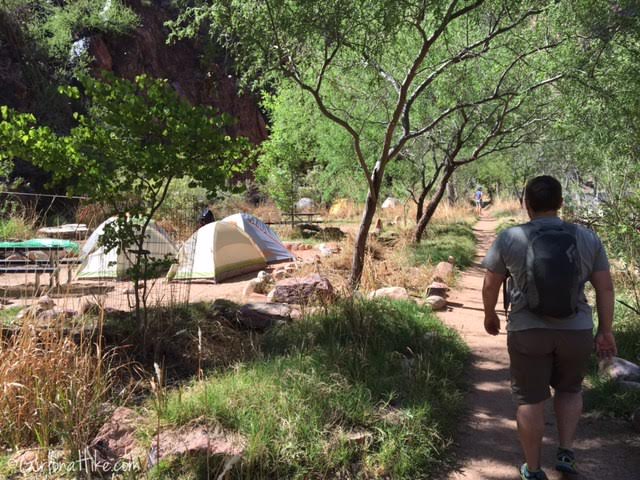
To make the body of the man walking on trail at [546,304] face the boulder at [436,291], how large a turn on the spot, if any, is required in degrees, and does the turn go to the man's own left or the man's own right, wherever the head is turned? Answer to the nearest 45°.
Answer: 0° — they already face it

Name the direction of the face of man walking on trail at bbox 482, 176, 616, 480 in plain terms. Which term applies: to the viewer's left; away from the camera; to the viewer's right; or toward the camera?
away from the camera

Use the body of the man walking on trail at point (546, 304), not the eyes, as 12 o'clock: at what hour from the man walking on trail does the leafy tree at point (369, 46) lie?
The leafy tree is roughly at 11 o'clock from the man walking on trail.

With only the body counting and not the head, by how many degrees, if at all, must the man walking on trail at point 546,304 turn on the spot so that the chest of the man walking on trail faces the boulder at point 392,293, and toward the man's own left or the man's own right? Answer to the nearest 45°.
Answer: approximately 45° to the man's own left

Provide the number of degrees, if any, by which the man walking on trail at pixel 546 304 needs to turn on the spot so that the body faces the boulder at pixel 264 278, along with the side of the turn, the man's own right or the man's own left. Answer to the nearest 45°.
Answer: approximately 45° to the man's own left

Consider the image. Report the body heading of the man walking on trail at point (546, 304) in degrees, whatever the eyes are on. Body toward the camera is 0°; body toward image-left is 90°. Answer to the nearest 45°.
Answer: approximately 180°

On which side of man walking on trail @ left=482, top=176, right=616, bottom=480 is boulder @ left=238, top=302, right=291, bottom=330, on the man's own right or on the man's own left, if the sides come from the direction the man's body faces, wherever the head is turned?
on the man's own left

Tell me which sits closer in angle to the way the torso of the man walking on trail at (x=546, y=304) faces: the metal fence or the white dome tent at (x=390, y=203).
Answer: the white dome tent

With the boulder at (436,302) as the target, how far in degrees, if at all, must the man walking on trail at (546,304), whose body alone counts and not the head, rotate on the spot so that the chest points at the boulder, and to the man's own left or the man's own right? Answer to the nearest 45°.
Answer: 0° — they already face it

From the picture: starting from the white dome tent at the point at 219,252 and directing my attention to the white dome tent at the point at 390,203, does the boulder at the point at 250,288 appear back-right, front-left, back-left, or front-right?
back-right

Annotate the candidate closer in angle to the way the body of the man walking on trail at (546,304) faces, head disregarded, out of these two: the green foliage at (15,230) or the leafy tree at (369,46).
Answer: the leafy tree

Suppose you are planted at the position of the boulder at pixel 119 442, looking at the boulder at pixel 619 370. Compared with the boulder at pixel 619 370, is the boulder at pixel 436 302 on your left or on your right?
left

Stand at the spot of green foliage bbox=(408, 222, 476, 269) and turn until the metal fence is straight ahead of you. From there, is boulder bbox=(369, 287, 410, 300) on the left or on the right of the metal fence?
left
